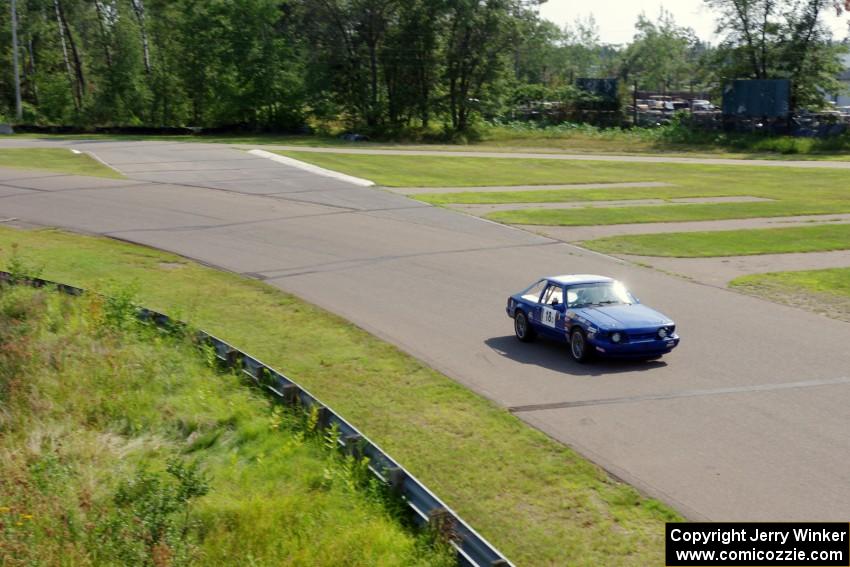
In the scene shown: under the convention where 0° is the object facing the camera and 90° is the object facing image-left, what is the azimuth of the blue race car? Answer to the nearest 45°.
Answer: approximately 315°
